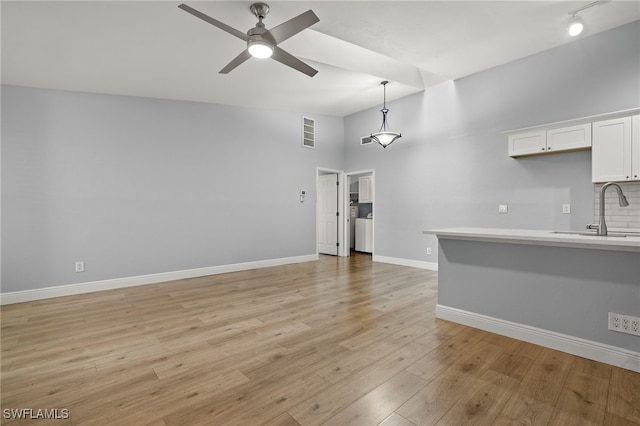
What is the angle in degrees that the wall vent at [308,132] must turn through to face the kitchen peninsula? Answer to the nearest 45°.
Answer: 0° — it already faces it

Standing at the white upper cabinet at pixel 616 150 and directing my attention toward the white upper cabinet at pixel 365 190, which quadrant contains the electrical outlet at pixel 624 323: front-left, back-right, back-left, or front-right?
back-left

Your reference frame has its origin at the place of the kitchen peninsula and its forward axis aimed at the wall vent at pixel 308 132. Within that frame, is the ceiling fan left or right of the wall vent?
left

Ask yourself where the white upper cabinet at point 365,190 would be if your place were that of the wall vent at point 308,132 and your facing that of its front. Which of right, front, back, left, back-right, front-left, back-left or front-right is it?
left

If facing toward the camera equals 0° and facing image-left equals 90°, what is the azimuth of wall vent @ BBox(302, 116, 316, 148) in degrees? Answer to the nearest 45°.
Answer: approximately 315°

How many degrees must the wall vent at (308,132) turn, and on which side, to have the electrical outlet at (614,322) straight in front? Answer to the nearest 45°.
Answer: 0° — it already faces it

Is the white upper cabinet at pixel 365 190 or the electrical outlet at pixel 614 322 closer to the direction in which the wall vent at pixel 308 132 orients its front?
the electrical outlet
